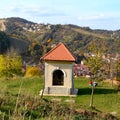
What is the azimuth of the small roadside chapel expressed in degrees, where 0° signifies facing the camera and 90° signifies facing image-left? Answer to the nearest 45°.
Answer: approximately 0°
